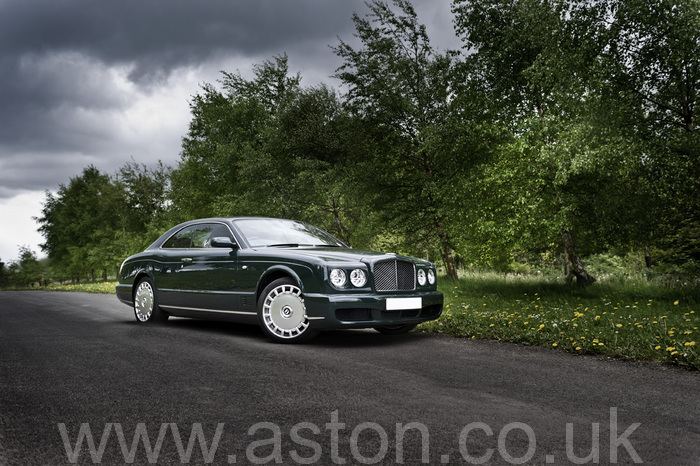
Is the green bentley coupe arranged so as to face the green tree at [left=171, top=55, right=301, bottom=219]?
no

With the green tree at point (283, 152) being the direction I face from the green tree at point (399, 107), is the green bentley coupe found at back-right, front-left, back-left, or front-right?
back-left

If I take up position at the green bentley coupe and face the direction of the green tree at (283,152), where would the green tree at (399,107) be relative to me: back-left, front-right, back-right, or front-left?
front-right

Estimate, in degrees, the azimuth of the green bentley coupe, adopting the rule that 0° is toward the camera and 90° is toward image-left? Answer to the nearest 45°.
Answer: approximately 315°

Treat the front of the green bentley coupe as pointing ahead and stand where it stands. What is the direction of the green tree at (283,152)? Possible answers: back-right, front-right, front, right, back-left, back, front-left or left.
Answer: back-left

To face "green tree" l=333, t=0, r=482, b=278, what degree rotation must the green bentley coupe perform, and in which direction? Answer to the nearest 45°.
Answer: approximately 135° to its left
